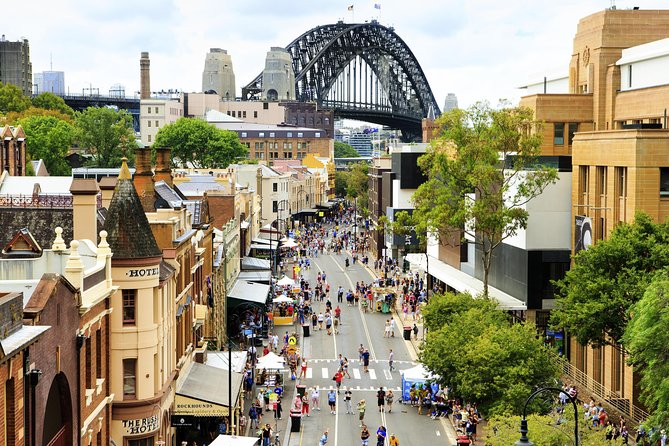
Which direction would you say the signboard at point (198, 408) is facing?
toward the camera

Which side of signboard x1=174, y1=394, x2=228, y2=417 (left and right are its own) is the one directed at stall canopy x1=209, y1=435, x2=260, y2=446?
front
